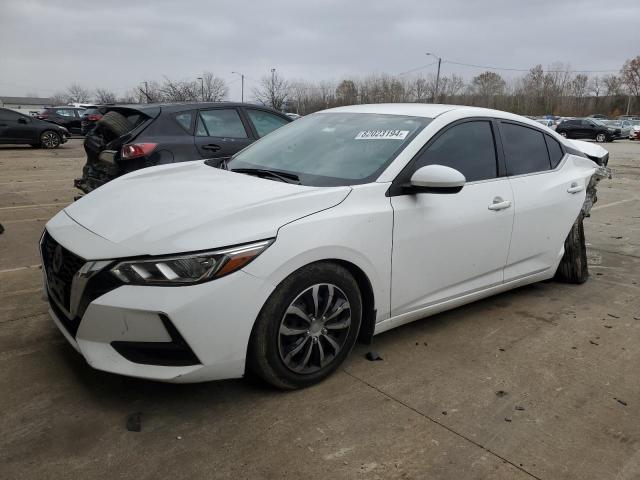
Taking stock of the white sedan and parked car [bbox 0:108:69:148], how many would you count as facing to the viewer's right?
1

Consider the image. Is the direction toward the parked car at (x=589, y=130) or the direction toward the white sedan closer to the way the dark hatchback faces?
the parked car

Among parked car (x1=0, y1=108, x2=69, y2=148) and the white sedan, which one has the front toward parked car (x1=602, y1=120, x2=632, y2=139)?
parked car (x1=0, y1=108, x2=69, y2=148)

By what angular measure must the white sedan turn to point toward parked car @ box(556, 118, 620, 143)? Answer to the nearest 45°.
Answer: approximately 180°

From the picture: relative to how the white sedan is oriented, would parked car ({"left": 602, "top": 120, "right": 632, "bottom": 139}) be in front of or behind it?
behind

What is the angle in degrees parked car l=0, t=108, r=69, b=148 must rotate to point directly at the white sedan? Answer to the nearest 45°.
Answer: approximately 90° to its right

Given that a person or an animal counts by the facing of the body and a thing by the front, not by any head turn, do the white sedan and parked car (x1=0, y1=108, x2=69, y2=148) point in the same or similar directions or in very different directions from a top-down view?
very different directions

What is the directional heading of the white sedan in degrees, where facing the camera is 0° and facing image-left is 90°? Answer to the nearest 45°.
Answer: approximately 45°

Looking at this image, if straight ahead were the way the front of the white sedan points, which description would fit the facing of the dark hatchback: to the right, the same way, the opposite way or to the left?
the opposite way

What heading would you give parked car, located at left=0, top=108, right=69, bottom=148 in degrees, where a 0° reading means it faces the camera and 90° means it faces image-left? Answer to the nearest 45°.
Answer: approximately 270°

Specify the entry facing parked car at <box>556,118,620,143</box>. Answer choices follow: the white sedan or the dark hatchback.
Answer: the dark hatchback

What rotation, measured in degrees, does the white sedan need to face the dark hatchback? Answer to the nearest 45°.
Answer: approximately 90° to its right

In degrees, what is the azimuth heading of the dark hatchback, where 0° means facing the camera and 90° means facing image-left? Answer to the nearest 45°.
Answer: approximately 225°

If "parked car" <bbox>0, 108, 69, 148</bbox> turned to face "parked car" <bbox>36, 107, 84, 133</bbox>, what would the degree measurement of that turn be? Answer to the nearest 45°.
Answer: approximately 90° to its left
